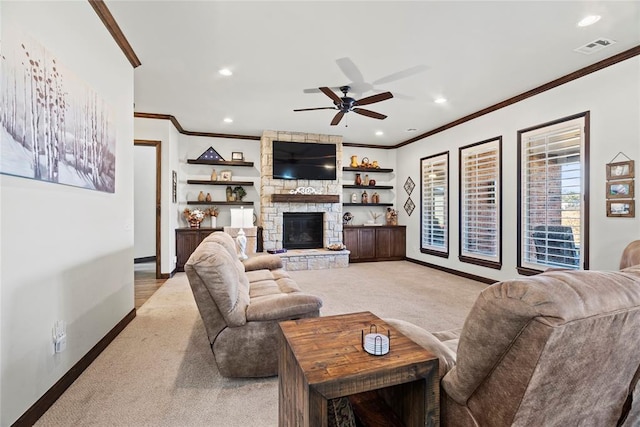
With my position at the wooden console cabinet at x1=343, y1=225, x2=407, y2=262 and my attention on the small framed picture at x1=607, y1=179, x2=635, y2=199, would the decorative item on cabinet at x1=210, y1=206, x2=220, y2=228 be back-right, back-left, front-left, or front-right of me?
back-right

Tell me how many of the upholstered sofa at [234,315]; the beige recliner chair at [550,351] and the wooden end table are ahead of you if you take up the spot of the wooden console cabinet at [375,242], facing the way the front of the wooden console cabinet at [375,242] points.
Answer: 3

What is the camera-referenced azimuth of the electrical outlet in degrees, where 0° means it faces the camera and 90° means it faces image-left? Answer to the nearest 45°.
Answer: approximately 315°

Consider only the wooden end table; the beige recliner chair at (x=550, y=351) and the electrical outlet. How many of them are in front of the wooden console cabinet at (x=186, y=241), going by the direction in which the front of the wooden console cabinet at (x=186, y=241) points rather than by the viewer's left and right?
3

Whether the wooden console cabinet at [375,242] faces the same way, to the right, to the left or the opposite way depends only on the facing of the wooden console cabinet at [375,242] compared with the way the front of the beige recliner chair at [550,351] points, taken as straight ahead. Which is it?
the opposite way

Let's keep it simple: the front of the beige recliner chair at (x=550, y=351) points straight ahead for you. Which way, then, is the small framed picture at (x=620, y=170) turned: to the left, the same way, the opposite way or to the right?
to the left

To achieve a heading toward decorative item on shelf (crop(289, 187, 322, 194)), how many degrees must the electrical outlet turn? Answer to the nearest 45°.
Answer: approximately 90° to its left
